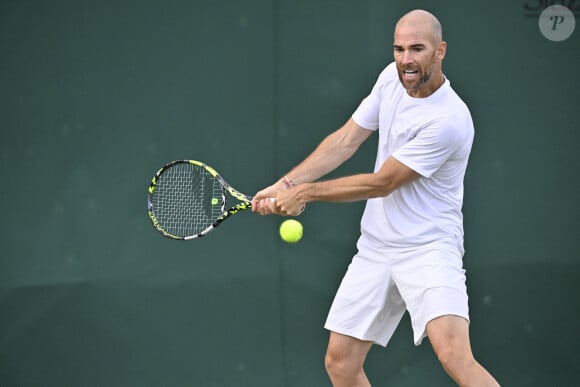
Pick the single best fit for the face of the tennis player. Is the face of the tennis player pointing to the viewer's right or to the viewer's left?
to the viewer's left

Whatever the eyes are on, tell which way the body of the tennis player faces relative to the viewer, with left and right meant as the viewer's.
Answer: facing the viewer and to the left of the viewer
